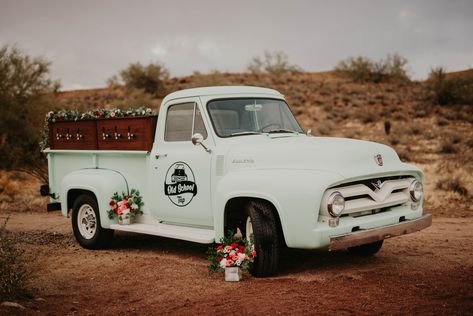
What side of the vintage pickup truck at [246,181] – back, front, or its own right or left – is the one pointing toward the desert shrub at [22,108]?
back

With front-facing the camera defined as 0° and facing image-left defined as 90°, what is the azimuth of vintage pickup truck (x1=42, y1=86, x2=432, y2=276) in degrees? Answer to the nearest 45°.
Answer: approximately 315°
